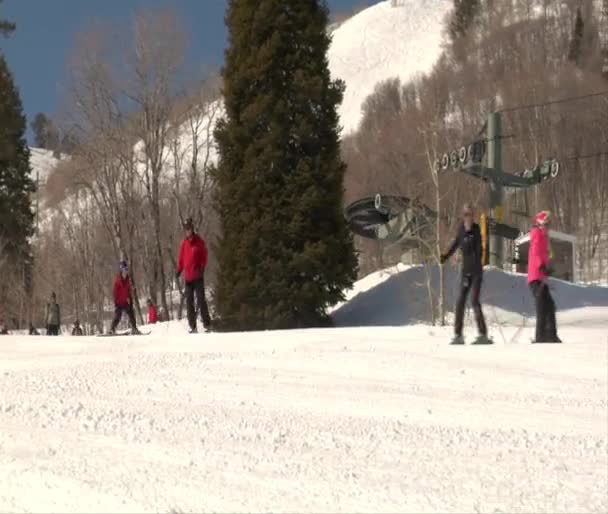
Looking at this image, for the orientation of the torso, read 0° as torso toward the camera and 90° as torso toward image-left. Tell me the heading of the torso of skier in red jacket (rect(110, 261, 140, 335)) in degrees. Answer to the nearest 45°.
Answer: approximately 0°

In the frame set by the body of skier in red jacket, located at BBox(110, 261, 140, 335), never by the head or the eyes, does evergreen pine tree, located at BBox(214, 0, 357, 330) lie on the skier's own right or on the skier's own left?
on the skier's own left

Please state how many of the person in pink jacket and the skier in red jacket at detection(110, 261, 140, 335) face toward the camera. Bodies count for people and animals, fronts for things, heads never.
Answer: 1

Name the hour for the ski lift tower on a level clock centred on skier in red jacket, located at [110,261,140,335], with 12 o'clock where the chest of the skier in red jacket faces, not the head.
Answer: The ski lift tower is roughly at 8 o'clock from the skier in red jacket.

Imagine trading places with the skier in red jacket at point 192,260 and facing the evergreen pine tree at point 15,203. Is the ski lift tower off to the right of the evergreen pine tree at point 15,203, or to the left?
right
